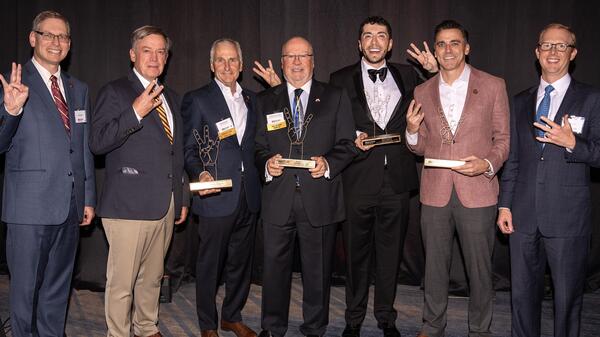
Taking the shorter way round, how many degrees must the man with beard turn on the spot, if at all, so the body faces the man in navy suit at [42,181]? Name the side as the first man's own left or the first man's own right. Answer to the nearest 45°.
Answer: approximately 45° to the first man's own right

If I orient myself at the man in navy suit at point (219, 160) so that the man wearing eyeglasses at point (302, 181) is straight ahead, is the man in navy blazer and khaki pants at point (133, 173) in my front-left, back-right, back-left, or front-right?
back-right

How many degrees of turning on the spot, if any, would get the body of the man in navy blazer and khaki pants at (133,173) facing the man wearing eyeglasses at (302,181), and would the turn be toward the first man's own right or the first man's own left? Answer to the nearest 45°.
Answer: approximately 45° to the first man's own left

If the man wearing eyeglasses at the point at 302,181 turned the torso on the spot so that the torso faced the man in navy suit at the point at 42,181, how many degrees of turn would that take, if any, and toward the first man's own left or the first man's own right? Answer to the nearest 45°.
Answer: approximately 90° to the first man's own right

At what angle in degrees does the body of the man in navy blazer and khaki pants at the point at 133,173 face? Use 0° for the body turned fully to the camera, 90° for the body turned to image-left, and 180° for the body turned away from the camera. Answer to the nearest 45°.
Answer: approximately 315°

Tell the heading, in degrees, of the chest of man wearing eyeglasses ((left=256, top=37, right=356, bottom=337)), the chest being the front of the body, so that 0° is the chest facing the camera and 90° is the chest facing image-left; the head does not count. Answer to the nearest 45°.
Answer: approximately 0°
